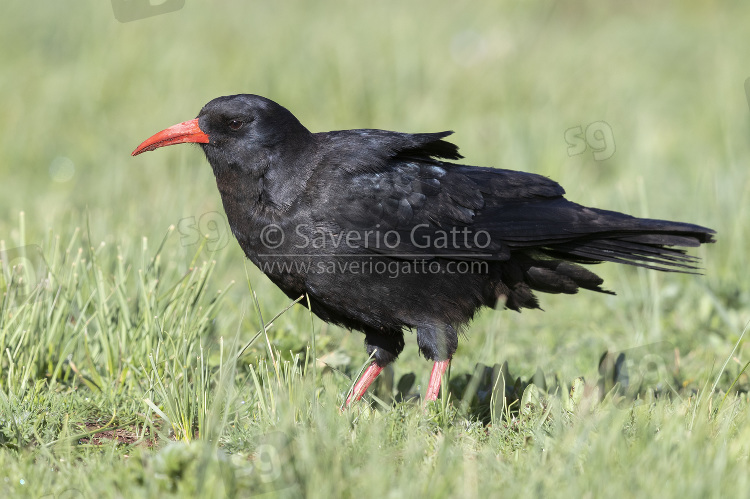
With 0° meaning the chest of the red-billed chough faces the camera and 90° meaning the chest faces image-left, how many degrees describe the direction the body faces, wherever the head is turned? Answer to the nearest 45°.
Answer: approximately 90°
